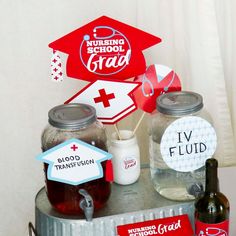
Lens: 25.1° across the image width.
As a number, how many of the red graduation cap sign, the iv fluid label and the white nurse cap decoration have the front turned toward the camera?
3

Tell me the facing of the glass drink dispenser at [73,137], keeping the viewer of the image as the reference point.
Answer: facing the viewer

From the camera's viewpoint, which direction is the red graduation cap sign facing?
toward the camera

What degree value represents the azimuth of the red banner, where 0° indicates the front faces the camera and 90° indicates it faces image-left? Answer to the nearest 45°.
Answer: approximately 0°

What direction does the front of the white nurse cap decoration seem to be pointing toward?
toward the camera

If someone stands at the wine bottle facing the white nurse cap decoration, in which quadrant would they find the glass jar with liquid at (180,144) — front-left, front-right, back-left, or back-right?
front-right

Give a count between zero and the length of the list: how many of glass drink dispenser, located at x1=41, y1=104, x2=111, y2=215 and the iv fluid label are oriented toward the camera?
2
